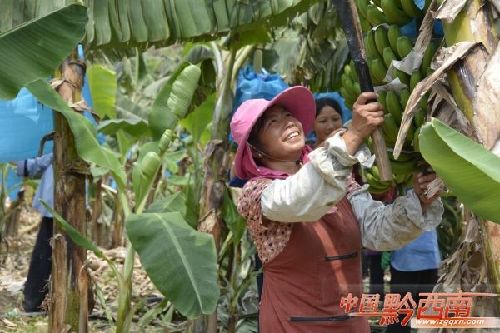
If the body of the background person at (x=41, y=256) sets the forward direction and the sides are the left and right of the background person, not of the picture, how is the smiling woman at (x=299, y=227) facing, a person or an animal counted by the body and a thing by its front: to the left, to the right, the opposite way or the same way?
to the left

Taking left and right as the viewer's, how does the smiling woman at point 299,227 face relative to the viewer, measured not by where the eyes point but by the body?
facing the viewer and to the right of the viewer

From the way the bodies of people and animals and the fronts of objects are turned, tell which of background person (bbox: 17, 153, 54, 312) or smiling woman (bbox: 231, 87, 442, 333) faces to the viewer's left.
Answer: the background person

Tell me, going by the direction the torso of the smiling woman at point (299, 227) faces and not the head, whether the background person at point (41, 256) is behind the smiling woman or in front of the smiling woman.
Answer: behind

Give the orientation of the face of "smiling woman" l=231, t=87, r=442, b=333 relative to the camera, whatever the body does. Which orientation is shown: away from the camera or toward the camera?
toward the camera

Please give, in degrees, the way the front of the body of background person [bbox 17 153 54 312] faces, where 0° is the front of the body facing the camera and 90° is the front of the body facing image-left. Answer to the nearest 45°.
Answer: approximately 90°
